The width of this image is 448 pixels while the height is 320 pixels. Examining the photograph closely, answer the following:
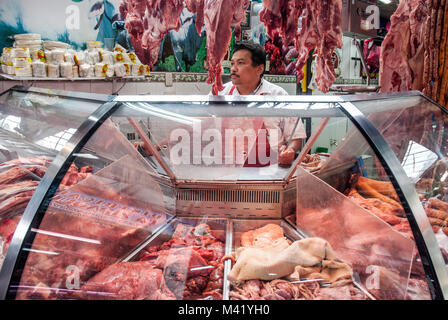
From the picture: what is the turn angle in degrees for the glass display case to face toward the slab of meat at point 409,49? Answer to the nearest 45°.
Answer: approximately 135° to its left

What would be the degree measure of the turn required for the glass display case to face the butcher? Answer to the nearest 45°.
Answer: approximately 180°

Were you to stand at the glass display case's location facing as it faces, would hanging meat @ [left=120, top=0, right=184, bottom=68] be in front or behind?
behind

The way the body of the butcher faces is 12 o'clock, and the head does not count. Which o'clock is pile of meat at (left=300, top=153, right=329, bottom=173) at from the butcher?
The pile of meat is roughly at 10 o'clock from the butcher.

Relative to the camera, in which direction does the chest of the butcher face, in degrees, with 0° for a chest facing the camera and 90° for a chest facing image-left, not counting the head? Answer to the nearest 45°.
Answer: approximately 45°

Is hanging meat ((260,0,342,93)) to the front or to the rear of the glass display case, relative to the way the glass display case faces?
to the rear
